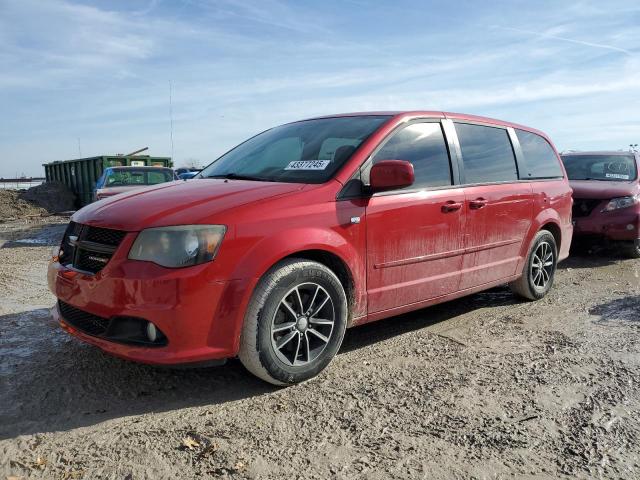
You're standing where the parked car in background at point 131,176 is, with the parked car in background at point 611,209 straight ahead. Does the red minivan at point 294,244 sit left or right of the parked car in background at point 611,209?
right

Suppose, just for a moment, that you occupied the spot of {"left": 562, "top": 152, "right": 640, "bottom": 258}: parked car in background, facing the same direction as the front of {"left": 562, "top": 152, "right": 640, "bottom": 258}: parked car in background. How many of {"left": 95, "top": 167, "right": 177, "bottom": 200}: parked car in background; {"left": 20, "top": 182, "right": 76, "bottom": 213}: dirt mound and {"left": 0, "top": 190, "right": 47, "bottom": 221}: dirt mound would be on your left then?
0

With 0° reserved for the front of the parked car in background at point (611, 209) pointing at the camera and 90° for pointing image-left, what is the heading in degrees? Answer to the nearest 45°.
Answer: approximately 45°

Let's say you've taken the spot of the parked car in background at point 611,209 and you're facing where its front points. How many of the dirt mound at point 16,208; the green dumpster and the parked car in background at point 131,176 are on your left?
0

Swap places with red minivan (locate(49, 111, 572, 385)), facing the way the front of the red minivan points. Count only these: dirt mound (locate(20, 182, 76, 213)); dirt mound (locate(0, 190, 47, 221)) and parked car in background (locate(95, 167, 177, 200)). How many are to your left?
0

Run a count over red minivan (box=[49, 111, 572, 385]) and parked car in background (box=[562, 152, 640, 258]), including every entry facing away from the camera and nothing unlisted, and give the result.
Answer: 0

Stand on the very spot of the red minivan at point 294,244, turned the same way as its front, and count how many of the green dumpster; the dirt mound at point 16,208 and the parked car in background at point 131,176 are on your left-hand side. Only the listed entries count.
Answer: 0

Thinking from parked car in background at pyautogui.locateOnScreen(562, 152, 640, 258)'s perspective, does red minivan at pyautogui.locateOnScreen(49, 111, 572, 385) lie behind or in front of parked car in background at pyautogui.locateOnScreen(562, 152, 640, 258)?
in front

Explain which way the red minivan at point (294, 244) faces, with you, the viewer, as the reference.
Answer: facing the viewer and to the left of the viewer

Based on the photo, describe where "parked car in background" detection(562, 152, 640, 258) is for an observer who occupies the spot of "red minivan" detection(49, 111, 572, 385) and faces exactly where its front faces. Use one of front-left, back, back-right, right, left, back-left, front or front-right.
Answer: back

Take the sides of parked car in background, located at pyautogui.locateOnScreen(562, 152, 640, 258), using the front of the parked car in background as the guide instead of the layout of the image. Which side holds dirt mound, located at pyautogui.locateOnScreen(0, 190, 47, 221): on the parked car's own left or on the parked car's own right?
on the parked car's own right

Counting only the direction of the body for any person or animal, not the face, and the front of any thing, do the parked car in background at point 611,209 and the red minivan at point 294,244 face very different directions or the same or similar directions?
same or similar directions

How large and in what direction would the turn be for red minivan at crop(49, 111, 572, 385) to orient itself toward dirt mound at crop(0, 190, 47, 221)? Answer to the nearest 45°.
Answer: approximately 90° to its right

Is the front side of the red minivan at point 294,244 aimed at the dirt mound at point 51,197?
no
